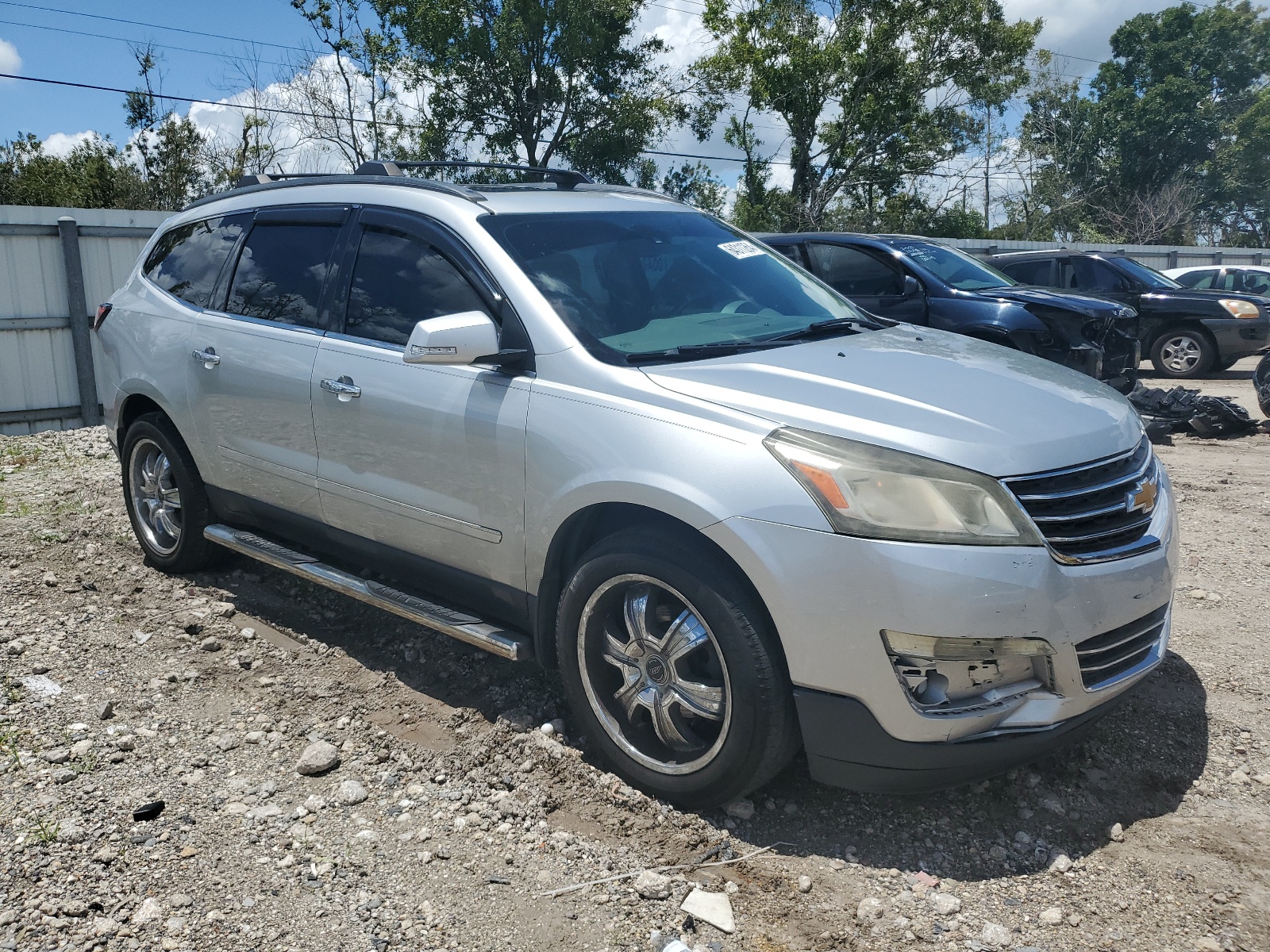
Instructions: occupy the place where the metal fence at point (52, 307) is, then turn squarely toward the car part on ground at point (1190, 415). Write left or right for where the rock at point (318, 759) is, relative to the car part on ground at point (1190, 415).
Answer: right

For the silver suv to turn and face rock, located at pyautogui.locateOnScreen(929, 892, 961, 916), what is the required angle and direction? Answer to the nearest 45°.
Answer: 0° — it already faces it

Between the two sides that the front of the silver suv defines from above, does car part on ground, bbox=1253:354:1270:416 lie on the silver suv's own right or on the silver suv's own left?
on the silver suv's own left

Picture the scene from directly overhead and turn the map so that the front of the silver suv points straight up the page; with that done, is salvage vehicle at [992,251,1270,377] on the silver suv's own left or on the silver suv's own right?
on the silver suv's own left

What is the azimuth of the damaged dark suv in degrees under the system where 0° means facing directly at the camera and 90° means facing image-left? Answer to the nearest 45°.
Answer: approximately 315°

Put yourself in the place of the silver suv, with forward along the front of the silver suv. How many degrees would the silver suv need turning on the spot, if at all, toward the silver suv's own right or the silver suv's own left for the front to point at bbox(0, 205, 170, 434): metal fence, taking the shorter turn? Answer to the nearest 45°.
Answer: approximately 180°

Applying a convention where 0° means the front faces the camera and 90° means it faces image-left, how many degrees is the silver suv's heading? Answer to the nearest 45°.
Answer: approximately 315°

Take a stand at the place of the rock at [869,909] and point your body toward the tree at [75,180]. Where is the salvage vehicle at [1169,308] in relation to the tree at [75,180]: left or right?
right
